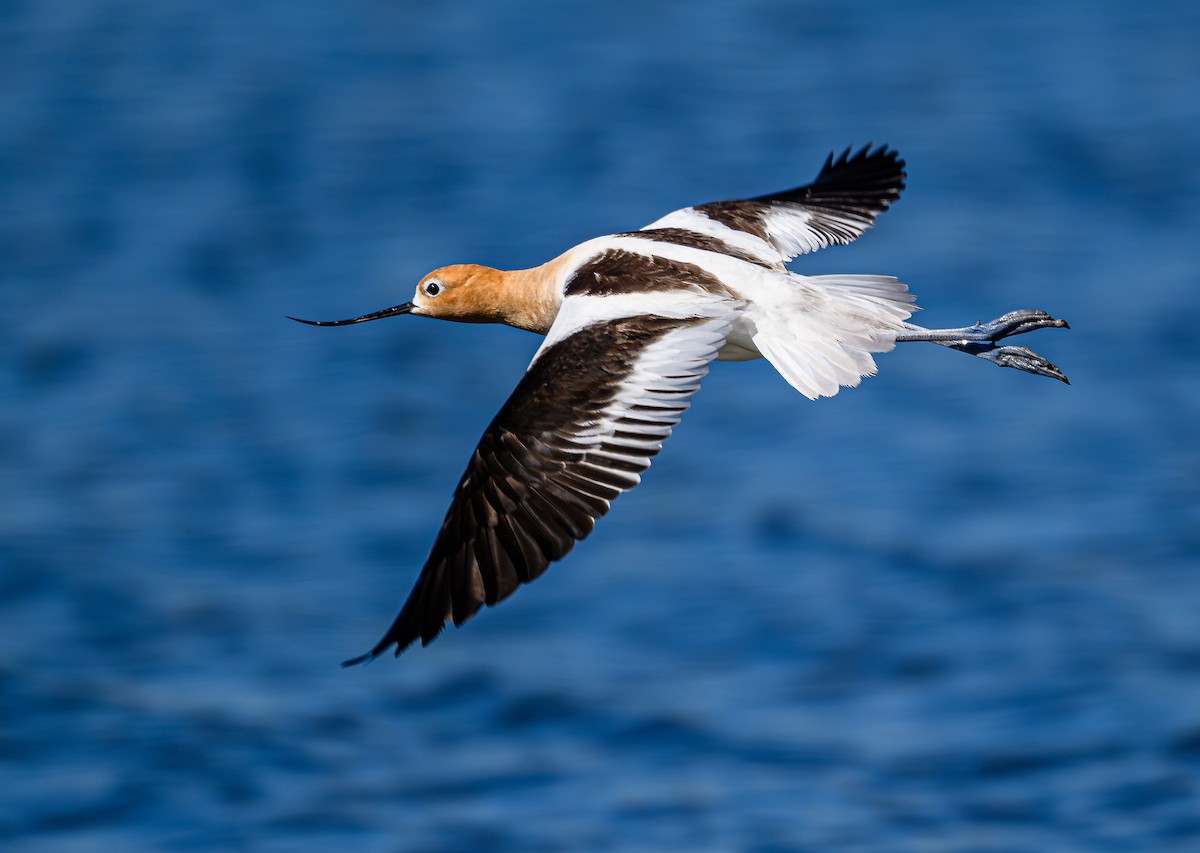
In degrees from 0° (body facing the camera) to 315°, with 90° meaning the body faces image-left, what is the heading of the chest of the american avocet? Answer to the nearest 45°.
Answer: approximately 90°
